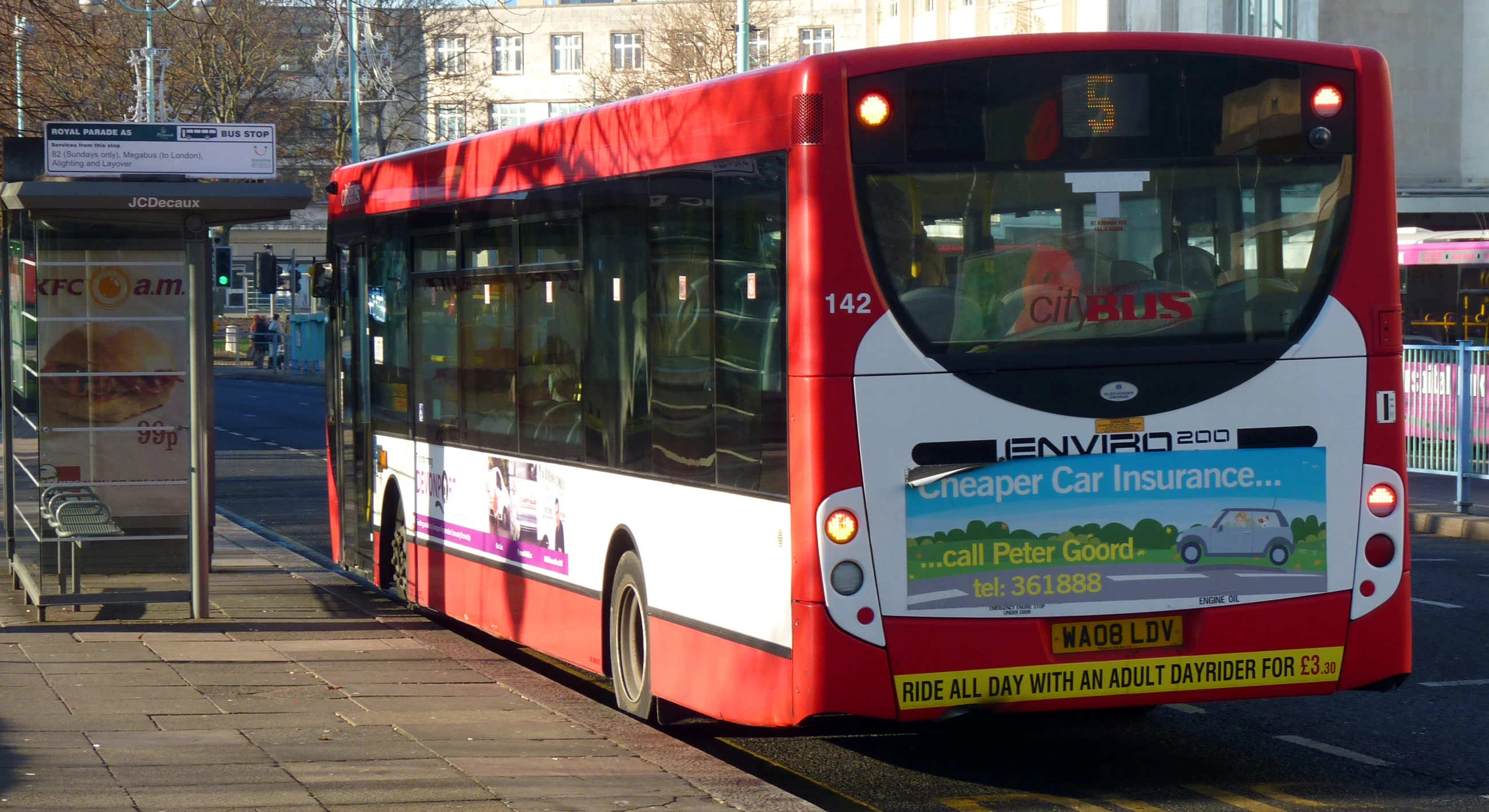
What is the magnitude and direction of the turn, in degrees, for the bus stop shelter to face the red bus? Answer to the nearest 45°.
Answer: approximately 45° to its right

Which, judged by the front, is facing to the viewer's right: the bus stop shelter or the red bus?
the bus stop shelter

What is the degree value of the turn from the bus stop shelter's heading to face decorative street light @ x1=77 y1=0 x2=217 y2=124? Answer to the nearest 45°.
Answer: approximately 90° to its left

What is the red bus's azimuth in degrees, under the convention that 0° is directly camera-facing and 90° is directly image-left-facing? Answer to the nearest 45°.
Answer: approximately 135°

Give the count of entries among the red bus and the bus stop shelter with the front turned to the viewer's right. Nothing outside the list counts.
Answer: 1

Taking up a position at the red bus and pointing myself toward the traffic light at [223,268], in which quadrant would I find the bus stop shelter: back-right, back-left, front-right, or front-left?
front-left

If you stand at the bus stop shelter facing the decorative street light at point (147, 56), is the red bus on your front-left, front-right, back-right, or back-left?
back-right

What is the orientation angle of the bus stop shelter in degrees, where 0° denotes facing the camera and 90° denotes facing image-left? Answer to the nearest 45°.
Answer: approximately 270°

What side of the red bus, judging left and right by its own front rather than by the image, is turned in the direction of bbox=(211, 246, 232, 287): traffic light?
front

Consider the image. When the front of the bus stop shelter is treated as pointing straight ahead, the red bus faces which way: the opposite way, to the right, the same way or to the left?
to the left

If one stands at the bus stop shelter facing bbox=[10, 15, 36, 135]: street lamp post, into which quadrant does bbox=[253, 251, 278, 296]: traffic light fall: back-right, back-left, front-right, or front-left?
front-right

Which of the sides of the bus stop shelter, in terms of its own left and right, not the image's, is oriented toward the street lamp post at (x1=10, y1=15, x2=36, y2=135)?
left

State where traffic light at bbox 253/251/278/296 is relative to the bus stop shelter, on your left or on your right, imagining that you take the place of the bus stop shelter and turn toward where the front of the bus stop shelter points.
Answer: on your left
